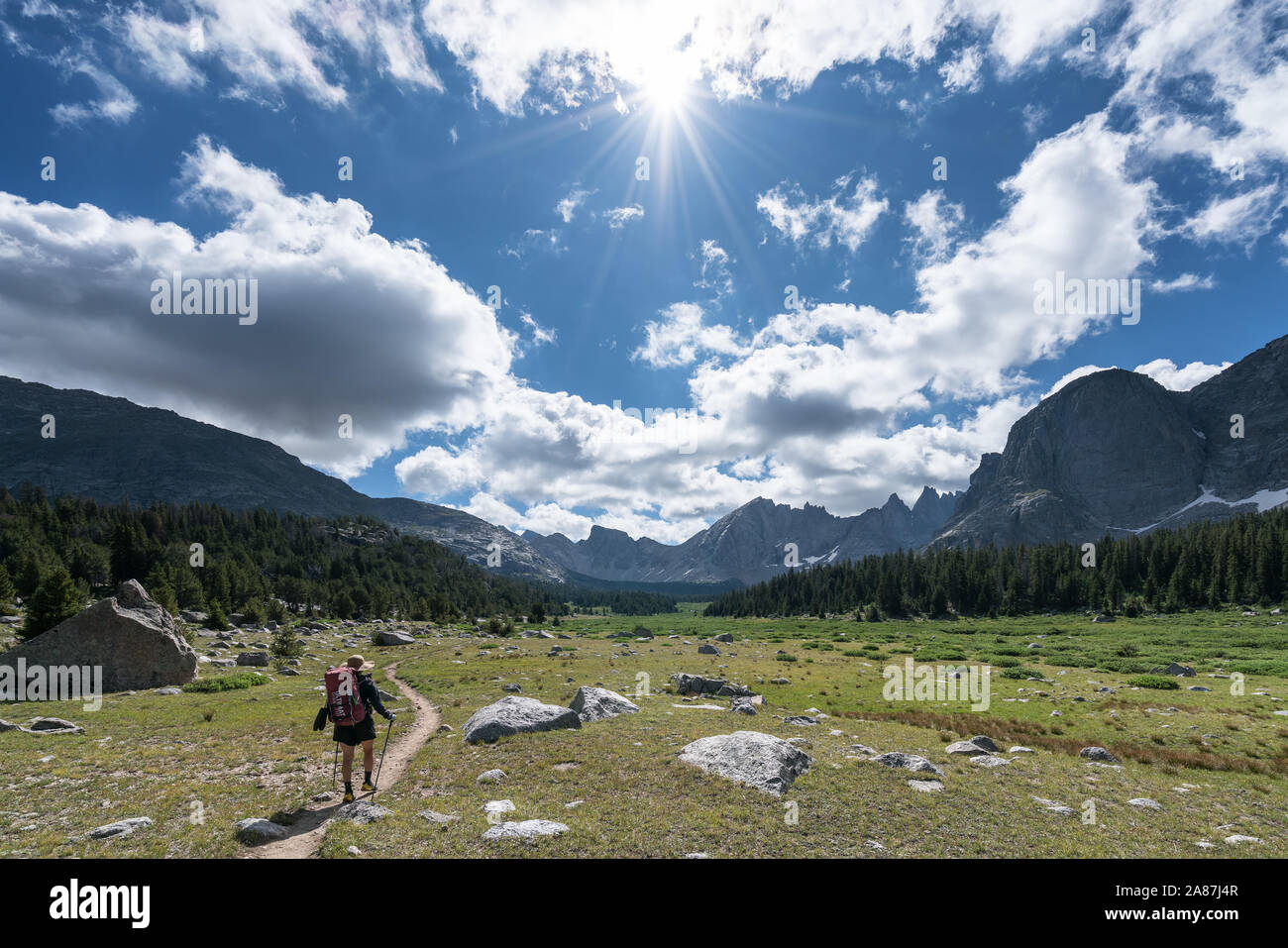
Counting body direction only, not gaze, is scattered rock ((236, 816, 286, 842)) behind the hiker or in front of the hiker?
behind

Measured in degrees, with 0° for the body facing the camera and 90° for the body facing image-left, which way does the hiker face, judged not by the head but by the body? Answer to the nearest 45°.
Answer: approximately 225°

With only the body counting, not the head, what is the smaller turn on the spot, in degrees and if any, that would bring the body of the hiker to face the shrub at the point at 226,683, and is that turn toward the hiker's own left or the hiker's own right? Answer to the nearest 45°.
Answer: approximately 45° to the hiker's own left

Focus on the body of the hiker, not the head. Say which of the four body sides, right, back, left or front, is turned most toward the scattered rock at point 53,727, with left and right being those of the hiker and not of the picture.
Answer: left
